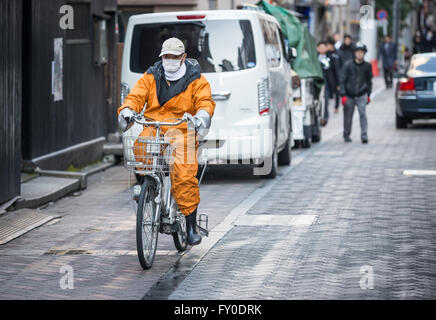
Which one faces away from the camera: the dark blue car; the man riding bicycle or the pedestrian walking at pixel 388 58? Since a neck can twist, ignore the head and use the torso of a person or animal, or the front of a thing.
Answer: the dark blue car

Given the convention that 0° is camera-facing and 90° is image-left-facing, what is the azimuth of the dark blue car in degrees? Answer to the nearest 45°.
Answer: approximately 180°

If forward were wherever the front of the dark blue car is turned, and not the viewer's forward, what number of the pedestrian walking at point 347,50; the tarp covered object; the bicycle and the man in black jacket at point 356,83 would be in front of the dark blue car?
1

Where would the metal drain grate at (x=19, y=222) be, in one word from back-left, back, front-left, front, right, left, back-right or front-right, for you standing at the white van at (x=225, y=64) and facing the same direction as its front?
back-left

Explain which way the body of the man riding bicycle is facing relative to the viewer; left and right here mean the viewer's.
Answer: facing the viewer

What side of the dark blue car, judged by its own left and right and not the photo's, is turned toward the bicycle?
back

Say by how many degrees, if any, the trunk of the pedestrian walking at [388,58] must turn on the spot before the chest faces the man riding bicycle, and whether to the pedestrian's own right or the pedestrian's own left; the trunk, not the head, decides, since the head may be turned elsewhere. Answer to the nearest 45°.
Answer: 0° — they already face them

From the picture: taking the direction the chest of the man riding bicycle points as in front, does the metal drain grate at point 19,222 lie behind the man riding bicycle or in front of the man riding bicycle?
behind

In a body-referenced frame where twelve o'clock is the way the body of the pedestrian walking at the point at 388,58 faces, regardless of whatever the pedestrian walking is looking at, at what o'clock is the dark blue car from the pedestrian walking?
The dark blue car is roughly at 12 o'clock from the pedestrian walking.

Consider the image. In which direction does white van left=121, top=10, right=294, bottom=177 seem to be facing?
away from the camera

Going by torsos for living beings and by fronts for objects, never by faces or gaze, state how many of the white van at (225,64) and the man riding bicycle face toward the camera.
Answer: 1

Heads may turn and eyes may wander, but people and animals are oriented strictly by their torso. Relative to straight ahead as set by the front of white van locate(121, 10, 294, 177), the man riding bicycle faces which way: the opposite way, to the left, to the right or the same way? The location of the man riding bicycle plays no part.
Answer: the opposite way

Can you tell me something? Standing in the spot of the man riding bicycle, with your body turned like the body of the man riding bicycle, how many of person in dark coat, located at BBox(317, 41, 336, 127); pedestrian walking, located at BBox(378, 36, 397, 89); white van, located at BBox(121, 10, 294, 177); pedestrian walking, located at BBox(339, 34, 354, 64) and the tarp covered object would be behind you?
5

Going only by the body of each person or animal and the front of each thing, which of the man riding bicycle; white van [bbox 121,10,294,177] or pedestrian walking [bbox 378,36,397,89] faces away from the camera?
the white van
